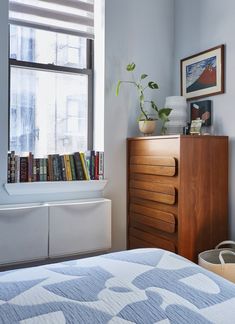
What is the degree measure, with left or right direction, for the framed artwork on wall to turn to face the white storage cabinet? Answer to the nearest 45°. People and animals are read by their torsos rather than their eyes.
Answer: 0° — it already faces it

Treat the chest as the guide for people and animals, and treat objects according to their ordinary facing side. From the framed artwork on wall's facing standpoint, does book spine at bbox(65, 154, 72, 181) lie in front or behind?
in front

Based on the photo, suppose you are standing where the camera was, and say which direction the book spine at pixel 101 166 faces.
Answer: facing the viewer

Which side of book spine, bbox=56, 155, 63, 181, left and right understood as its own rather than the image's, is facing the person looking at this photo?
front

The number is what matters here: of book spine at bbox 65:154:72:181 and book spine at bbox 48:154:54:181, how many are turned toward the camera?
2

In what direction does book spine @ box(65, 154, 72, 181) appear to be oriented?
toward the camera

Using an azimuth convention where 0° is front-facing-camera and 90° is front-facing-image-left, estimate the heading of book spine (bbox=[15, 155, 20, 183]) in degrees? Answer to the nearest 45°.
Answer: approximately 0°

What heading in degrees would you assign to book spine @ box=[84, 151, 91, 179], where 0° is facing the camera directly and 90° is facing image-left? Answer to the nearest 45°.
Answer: approximately 0°

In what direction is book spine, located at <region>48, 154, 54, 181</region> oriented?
toward the camera
